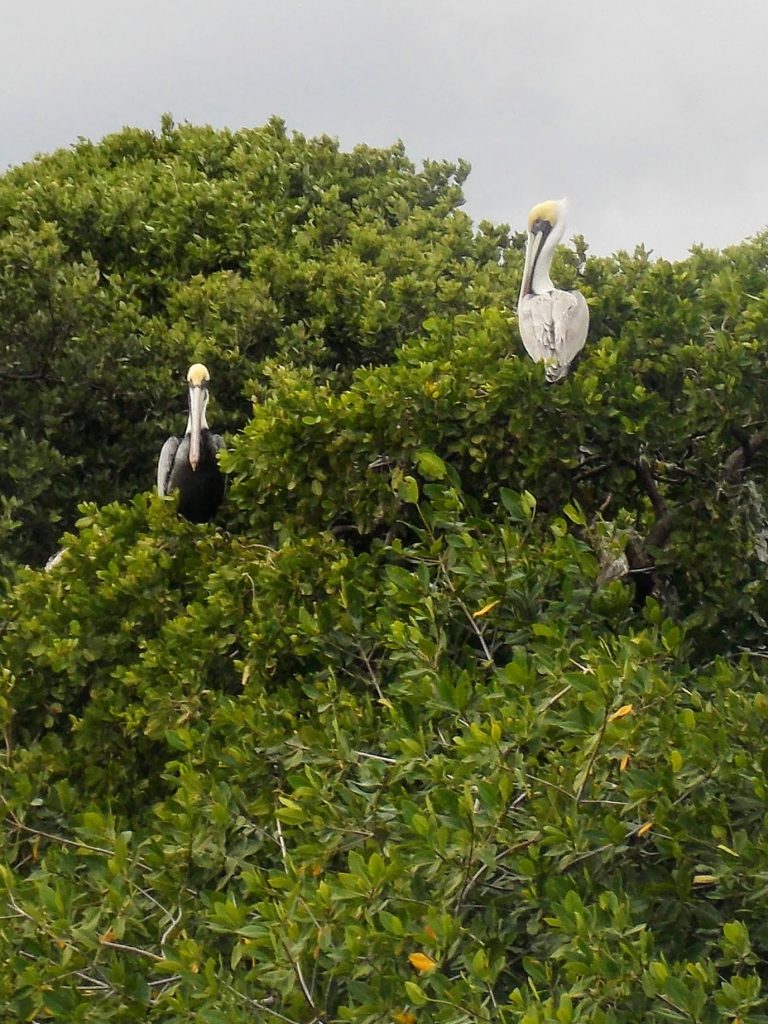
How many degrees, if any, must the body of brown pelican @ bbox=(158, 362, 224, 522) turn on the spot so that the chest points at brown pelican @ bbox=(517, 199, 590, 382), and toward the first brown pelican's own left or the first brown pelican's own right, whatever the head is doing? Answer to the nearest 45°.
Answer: approximately 45° to the first brown pelican's own left

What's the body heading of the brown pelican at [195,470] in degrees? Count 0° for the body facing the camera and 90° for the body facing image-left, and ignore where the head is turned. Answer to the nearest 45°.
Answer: approximately 0°
